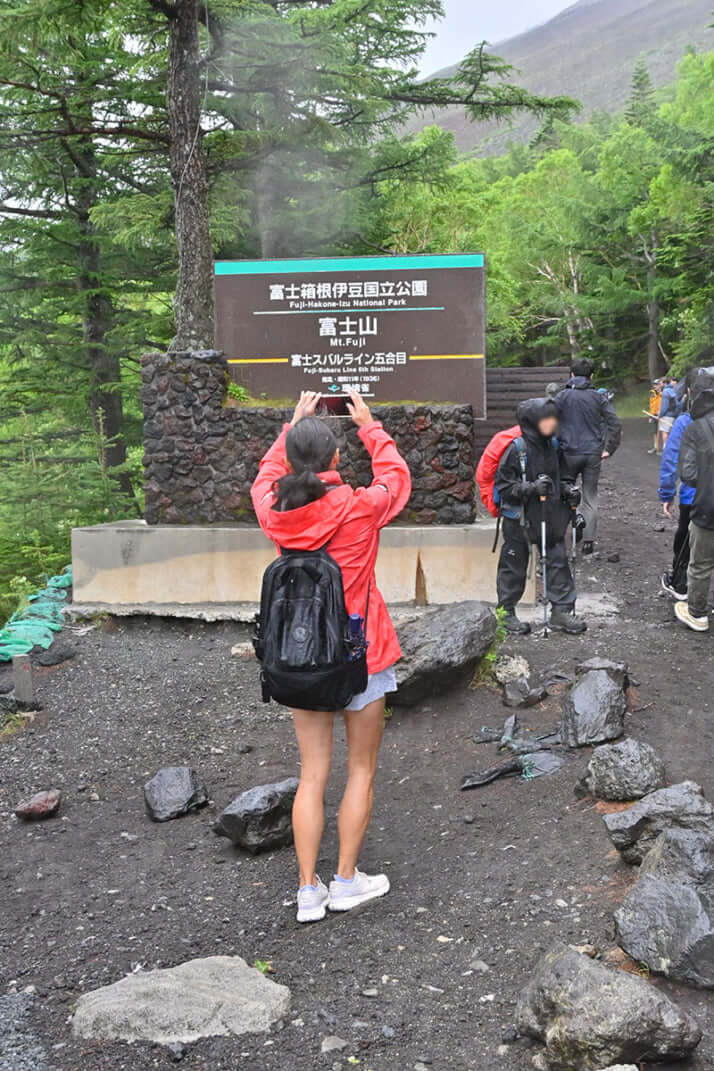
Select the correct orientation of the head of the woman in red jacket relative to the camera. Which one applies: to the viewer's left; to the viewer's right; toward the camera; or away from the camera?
away from the camera

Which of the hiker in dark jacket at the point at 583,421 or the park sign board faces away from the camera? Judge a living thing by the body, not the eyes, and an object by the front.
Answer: the hiker in dark jacket

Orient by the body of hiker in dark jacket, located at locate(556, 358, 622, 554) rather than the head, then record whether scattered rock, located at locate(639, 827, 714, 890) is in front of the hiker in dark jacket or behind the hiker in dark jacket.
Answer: behind

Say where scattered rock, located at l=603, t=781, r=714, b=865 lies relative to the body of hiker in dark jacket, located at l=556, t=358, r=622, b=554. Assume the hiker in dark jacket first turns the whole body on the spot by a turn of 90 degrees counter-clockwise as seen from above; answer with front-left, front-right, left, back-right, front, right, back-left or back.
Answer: left

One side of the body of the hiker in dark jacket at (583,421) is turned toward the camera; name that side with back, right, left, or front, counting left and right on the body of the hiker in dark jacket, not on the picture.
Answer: back

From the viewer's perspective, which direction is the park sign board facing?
toward the camera

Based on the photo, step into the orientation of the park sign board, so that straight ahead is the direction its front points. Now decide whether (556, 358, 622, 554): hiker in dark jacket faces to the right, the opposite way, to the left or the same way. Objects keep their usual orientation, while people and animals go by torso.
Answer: the opposite way

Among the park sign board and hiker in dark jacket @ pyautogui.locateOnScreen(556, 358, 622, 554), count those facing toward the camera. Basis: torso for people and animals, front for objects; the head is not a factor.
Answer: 1

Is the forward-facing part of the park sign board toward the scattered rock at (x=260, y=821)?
yes

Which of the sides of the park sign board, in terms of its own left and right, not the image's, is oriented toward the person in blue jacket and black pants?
left

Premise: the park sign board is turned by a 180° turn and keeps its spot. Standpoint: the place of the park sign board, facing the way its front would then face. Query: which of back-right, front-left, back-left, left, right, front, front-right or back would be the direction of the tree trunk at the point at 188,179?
front-left

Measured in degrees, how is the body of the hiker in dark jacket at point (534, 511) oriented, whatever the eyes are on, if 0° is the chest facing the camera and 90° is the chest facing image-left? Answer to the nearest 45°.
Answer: approximately 315°

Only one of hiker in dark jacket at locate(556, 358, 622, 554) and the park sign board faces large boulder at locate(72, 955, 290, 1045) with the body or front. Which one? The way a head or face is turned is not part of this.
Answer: the park sign board

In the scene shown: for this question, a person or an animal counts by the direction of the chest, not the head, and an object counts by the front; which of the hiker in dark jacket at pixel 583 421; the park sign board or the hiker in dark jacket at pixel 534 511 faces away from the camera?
the hiker in dark jacket at pixel 583 421
